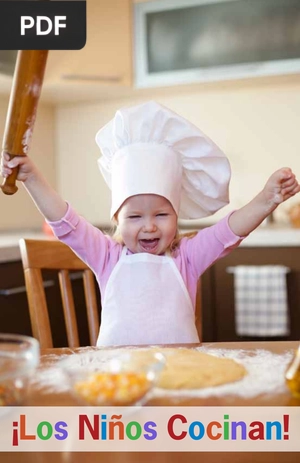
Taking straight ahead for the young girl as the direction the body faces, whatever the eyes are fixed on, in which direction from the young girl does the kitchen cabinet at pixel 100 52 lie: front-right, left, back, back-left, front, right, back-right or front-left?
back

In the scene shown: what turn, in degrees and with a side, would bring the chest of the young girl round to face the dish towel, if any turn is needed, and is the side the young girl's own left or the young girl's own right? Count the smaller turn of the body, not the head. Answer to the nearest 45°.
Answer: approximately 180°

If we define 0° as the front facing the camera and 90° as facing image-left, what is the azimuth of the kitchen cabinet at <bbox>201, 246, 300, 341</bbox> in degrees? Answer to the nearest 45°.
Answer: approximately 0°

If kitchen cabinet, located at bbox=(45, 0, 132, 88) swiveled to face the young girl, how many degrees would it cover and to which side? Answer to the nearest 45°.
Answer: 0° — it already faces them

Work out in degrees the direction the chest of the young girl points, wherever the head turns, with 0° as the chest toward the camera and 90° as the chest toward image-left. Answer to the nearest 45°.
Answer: approximately 0°

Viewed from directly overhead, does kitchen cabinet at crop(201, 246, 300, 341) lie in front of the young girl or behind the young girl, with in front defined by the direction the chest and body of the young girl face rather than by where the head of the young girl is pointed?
behind
